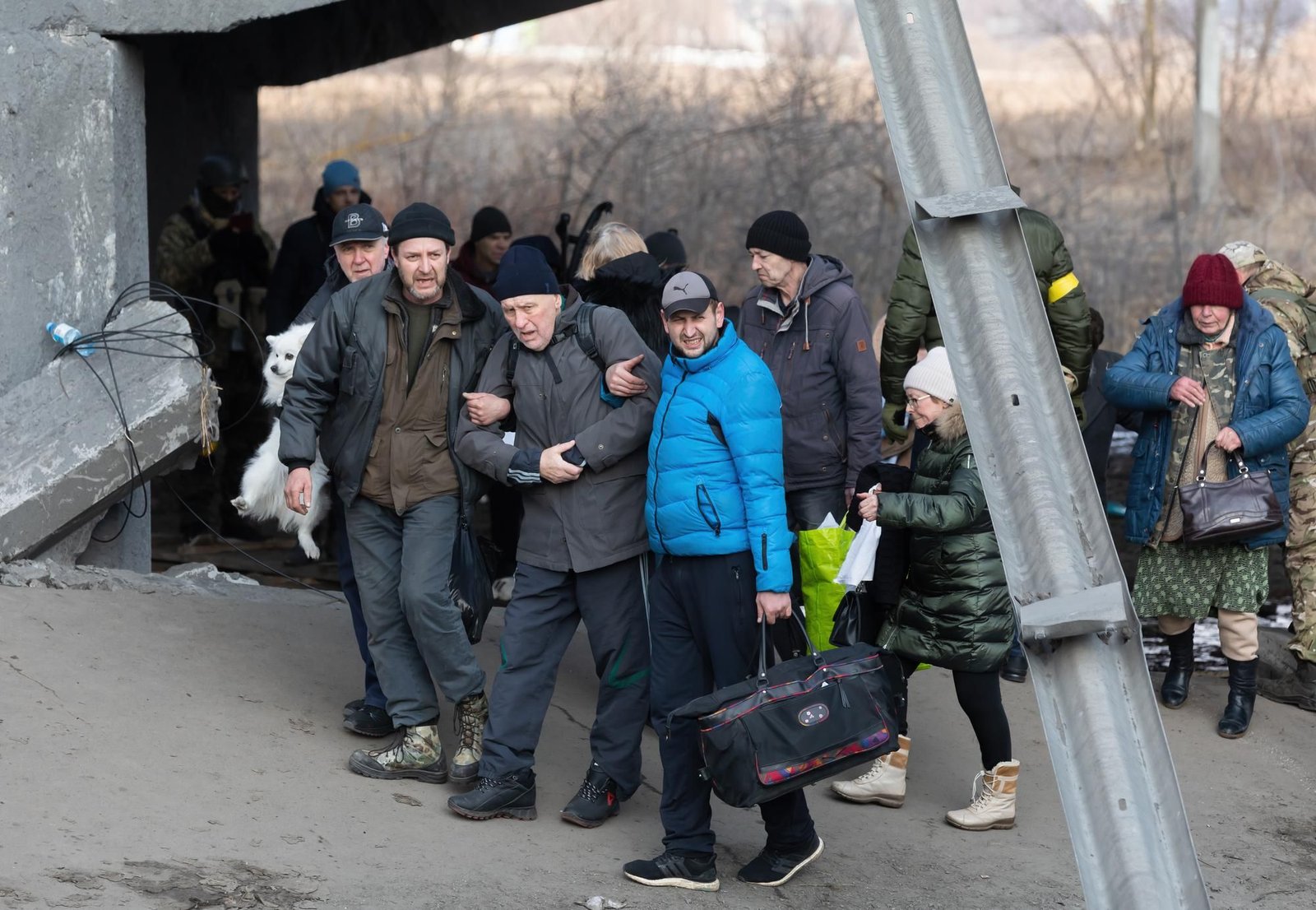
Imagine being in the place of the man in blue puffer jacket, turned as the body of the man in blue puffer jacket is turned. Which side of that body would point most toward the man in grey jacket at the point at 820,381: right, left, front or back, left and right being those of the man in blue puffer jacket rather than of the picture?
back

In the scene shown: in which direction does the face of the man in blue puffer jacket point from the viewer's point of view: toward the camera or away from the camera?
toward the camera

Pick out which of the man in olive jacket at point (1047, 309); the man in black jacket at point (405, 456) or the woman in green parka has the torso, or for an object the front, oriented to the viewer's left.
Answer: the woman in green parka

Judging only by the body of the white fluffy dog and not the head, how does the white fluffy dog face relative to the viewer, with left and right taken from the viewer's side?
facing the viewer and to the left of the viewer

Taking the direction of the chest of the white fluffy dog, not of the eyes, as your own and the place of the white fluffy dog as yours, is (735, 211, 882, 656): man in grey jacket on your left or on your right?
on your left

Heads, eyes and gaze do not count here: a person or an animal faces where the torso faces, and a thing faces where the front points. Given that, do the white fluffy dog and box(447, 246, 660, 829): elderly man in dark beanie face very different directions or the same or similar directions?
same or similar directions

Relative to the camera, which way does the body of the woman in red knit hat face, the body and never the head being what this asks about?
toward the camera

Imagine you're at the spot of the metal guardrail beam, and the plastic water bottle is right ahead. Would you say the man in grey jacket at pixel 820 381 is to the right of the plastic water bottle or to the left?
right
